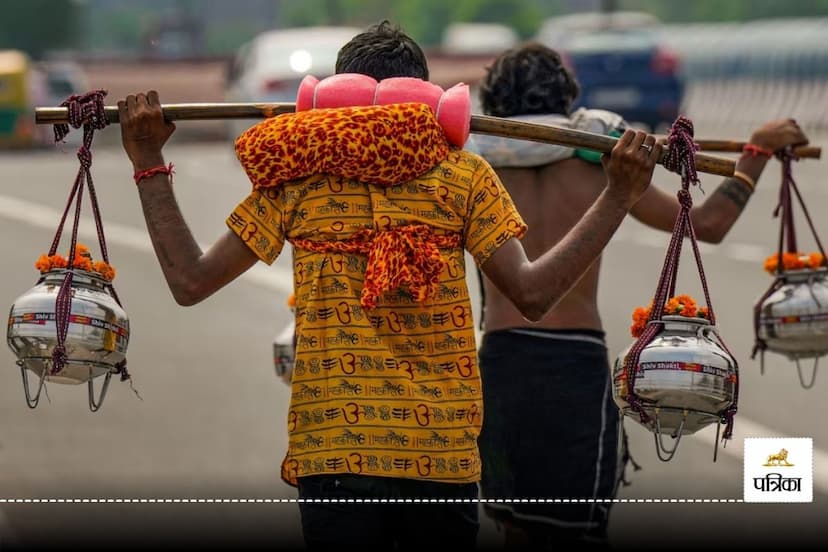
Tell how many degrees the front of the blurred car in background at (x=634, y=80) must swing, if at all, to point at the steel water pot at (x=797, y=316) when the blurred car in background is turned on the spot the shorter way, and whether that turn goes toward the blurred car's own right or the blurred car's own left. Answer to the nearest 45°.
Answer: approximately 180°

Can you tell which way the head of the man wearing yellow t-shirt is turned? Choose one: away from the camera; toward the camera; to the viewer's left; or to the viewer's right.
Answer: away from the camera

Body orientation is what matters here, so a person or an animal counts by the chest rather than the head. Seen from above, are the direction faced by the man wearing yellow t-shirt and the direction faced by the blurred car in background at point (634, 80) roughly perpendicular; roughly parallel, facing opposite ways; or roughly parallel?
roughly parallel

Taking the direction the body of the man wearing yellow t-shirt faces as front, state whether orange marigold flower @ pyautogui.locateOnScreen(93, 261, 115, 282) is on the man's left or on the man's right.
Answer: on the man's left

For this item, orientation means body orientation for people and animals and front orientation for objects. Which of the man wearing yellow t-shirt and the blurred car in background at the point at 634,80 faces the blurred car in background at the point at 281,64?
the man wearing yellow t-shirt

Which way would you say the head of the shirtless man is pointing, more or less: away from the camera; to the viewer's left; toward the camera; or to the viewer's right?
away from the camera

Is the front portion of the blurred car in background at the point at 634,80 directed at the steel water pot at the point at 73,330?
no

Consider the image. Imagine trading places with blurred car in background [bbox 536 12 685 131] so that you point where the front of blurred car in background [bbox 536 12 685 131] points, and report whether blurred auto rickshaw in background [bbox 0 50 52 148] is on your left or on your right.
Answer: on your left

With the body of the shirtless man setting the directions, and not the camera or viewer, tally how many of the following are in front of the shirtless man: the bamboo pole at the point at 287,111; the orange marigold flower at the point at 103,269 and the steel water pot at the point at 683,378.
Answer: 0

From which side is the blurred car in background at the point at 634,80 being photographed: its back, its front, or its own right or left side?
back

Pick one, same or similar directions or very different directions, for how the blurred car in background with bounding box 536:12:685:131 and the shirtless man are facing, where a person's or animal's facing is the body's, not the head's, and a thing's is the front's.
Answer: same or similar directions

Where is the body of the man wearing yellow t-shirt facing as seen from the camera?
away from the camera

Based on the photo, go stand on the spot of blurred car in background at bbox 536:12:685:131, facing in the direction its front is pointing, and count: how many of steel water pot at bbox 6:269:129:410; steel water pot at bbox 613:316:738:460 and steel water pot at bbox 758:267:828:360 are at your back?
3

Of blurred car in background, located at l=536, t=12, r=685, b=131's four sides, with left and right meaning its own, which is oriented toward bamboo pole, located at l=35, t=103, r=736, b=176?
back

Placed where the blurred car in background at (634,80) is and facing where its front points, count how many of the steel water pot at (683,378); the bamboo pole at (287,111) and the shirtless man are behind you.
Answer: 3

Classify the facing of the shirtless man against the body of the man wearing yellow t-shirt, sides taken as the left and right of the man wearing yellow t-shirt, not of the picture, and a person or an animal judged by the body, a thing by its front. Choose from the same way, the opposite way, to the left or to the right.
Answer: the same way

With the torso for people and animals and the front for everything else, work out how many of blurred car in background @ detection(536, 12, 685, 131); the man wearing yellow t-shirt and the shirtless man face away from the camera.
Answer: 3

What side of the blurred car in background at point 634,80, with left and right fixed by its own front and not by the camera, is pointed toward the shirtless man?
back

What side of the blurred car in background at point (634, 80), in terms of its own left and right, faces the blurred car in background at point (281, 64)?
left

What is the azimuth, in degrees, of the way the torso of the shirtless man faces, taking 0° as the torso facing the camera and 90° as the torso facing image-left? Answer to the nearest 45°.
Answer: approximately 180°
